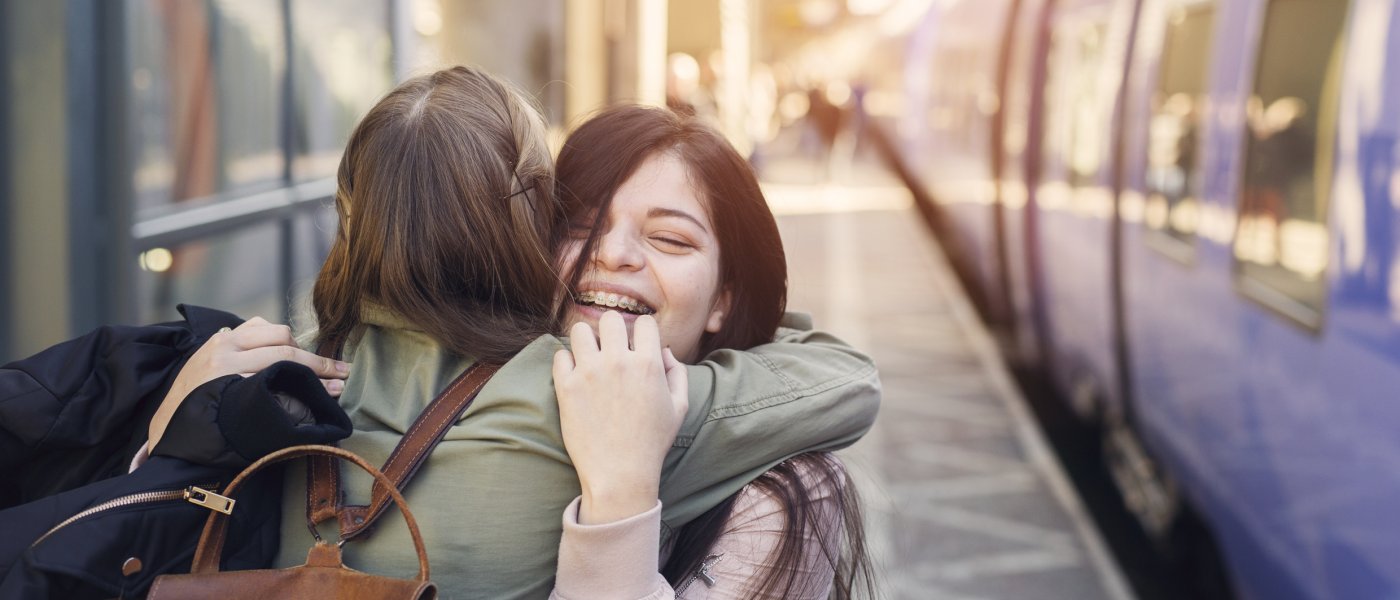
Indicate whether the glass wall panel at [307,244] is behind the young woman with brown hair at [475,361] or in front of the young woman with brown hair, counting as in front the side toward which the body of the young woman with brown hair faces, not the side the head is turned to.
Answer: in front

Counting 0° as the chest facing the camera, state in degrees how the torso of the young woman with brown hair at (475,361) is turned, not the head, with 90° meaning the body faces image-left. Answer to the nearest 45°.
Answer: approximately 180°

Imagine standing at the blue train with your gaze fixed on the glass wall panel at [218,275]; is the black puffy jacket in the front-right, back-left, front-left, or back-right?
front-left
